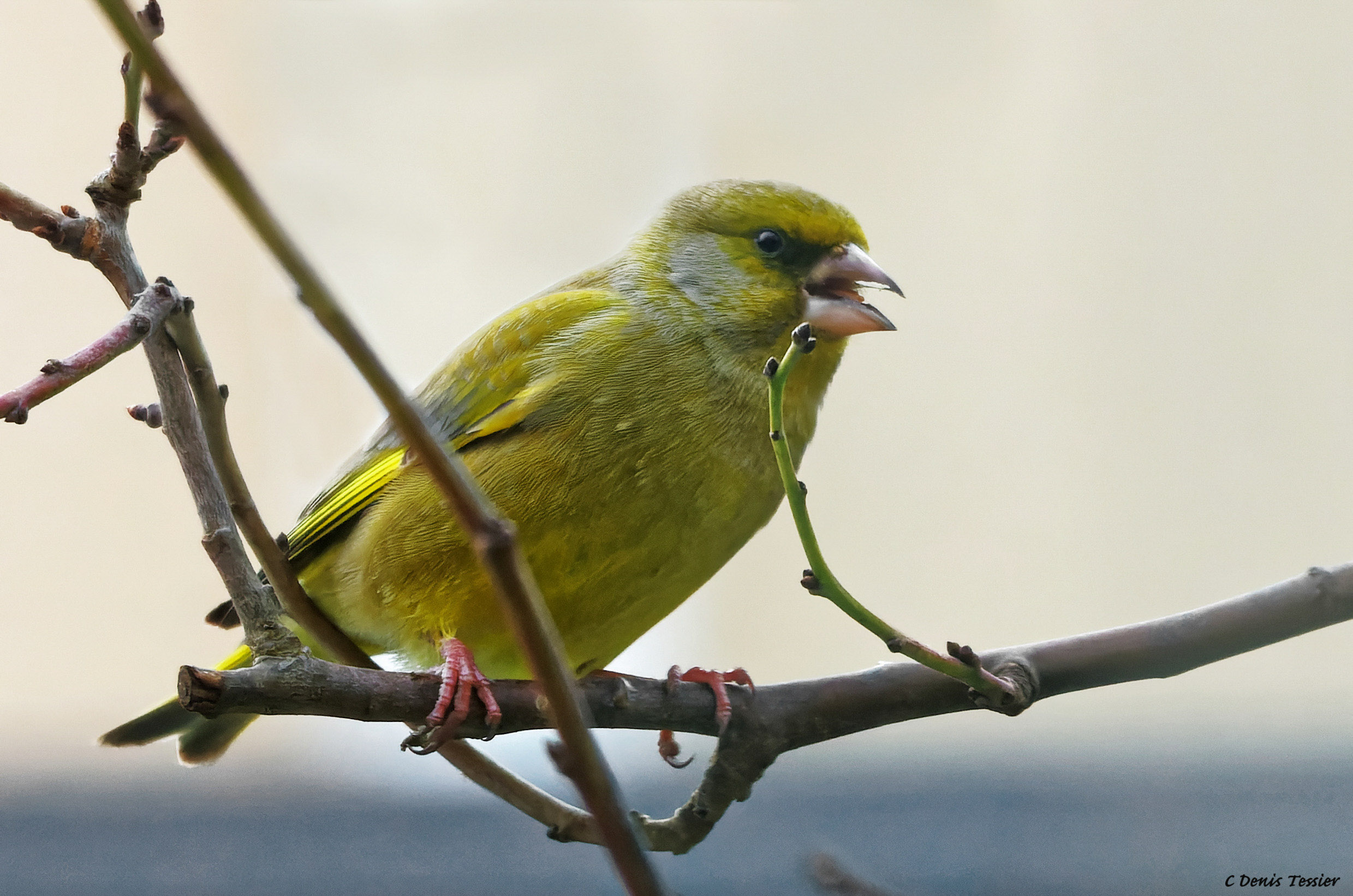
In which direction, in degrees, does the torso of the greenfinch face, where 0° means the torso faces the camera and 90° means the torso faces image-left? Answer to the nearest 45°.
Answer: approximately 270°

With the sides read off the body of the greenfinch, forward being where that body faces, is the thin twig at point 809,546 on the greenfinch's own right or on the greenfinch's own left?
on the greenfinch's own right

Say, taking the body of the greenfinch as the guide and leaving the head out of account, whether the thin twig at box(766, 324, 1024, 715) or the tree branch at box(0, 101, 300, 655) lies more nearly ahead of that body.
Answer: the thin twig

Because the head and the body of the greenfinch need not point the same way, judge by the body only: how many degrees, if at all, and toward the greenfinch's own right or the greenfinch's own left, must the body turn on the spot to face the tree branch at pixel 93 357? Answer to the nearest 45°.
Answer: approximately 135° to the greenfinch's own right

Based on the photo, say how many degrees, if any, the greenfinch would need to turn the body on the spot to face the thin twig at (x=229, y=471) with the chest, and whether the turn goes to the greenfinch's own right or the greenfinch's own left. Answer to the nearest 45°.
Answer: approximately 135° to the greenfinch's own right

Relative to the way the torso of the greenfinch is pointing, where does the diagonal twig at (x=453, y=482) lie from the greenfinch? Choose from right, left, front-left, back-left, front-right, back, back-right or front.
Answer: right
